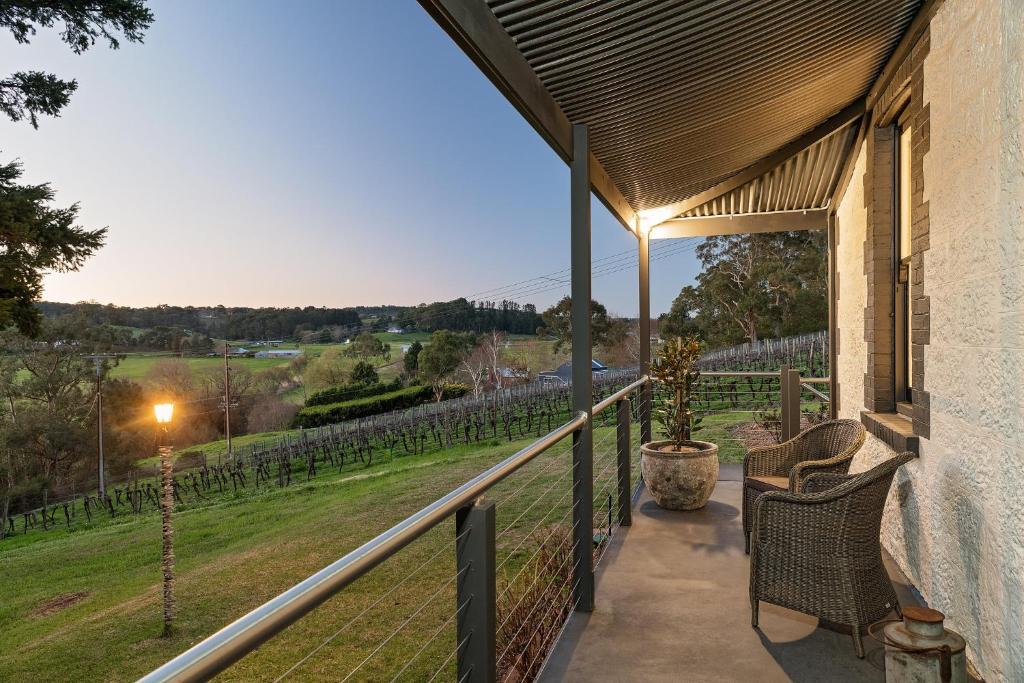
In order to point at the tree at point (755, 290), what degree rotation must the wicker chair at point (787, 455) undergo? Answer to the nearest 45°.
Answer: approximately 135° to its right

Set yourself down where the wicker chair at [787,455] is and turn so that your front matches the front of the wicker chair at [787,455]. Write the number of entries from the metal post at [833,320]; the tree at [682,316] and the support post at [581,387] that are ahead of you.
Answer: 1

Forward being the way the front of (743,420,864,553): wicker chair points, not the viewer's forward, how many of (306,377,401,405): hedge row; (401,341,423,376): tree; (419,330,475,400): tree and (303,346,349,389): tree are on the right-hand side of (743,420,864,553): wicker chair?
4

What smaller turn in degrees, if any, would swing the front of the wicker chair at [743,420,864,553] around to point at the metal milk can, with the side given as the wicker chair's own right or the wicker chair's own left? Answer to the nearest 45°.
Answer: approximately 45° to the wicker chair's own left

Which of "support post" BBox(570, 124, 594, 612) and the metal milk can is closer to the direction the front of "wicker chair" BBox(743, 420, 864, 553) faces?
the support post

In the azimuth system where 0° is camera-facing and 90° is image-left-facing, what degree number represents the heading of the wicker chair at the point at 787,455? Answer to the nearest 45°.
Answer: approximately 45°

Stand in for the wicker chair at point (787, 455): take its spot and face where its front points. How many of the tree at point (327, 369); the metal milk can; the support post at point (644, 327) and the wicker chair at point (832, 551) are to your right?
2

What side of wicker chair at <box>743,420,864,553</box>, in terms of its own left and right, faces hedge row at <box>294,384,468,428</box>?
right

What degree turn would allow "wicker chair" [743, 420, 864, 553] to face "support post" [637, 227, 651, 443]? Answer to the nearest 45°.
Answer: approximately 90° to its right

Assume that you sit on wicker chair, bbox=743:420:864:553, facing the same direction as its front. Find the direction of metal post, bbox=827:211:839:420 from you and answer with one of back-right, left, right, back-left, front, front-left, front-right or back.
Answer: back-right
